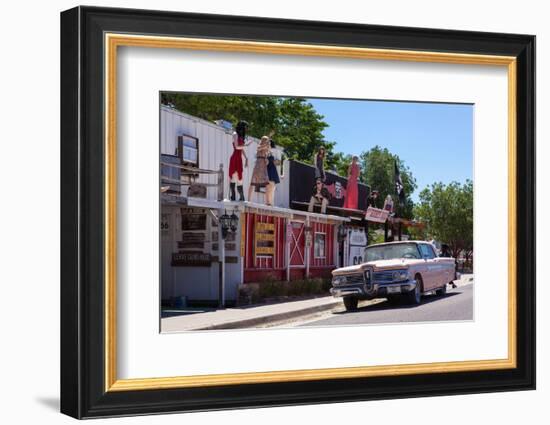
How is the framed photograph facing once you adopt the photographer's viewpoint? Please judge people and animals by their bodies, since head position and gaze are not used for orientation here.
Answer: facing the viewer and to the right of the viewer
